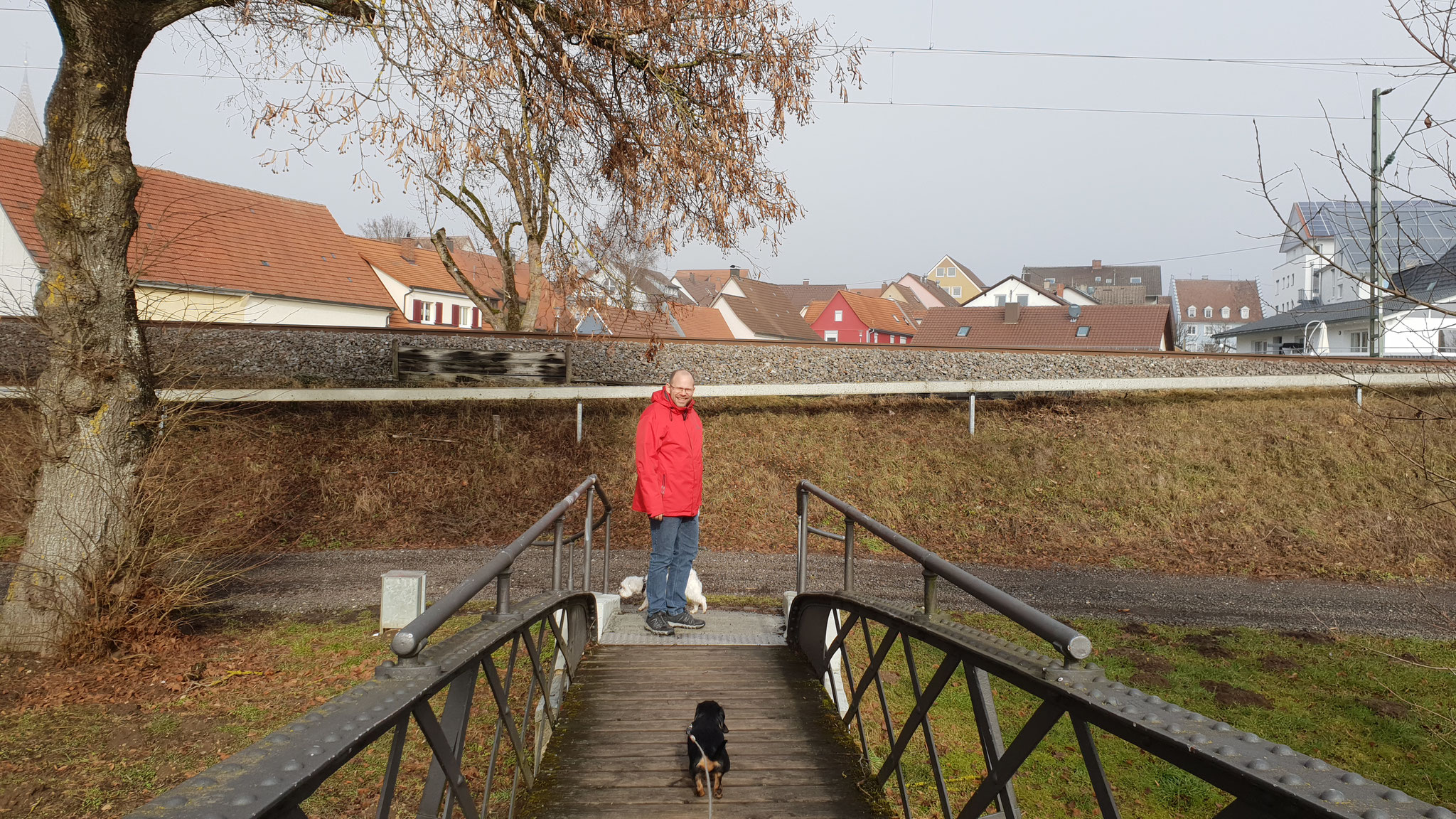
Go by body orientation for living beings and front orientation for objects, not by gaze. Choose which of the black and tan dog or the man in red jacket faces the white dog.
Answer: the black and tan dog

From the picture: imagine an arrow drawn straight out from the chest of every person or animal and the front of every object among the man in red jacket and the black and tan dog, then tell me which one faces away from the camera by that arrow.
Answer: the black and tan dog

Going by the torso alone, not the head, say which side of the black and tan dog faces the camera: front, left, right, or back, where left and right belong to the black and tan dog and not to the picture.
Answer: back

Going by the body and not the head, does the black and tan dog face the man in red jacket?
yes

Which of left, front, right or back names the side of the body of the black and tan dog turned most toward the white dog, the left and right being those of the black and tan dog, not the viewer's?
front

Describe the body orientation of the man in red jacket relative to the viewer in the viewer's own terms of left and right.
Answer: facing the viewer and to the right of the viewer

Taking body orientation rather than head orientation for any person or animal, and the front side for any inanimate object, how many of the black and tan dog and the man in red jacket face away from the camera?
1

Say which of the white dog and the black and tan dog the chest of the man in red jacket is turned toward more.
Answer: the black and tan dog

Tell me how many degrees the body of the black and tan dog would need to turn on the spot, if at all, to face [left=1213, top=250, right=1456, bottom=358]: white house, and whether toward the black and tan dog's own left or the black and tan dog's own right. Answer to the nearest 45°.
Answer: approximately 45° to the black and tan dog's own right
